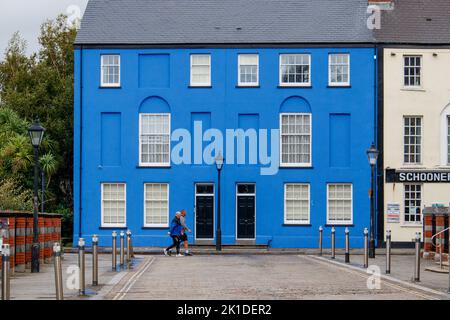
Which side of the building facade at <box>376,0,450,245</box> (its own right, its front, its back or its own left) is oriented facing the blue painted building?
right

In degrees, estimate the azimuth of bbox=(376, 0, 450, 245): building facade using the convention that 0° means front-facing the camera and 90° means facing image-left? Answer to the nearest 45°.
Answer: approximately 0°

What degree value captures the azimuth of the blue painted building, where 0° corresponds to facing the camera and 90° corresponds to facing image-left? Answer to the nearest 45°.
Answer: approximately 0°

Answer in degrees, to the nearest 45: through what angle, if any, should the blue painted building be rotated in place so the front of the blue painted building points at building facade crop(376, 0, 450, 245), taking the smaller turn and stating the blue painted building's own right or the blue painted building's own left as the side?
approximately 90° to the blue painted building's own left

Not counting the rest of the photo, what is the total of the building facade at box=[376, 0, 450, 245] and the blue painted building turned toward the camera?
2
